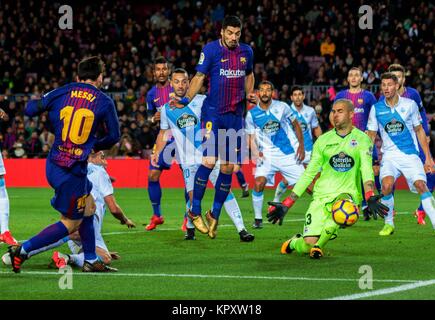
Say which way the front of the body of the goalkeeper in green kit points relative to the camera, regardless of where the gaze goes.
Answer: toward the camera

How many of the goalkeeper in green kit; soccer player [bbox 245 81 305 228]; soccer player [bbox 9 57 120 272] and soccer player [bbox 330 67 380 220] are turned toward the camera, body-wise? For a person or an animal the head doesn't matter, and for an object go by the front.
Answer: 3

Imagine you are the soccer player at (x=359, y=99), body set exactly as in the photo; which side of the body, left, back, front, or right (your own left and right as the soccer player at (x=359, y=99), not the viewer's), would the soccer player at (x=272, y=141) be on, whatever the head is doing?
right

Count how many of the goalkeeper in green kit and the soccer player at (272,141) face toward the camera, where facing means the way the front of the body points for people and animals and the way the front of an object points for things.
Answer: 2

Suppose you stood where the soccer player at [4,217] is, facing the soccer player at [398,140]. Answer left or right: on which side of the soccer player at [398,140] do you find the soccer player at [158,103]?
left

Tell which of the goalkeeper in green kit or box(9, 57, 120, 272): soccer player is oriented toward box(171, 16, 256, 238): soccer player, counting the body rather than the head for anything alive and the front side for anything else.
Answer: box(9, 57, 120, 272): soccer player

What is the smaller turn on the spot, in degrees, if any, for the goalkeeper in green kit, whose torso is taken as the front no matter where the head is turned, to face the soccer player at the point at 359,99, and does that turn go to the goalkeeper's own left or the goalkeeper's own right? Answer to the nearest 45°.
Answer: approximately 180°

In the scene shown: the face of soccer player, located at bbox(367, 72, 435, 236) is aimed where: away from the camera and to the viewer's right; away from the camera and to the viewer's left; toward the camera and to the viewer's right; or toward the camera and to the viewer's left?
toward the camera and to the viewer's left

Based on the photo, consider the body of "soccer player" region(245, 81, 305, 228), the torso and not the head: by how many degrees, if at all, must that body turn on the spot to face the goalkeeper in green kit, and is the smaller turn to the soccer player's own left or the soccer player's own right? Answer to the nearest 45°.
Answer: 0° — they already face them

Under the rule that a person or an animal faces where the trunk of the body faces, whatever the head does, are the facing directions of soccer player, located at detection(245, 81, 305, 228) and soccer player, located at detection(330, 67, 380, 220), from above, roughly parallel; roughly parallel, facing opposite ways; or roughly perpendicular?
roughly parallel

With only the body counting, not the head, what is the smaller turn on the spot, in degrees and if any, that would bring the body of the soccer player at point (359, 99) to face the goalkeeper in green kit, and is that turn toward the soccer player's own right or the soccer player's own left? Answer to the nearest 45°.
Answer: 0° — they already face them

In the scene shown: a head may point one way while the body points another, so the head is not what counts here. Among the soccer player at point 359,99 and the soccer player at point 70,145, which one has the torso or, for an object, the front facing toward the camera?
the soccer player at point 359,99

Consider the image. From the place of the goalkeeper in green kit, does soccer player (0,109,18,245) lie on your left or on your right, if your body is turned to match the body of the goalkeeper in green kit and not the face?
on your right

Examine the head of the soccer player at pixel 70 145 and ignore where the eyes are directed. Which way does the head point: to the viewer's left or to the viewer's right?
to the viewer's right

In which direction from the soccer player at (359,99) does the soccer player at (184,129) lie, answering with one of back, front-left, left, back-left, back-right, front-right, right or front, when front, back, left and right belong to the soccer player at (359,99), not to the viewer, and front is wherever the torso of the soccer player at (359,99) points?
front-right

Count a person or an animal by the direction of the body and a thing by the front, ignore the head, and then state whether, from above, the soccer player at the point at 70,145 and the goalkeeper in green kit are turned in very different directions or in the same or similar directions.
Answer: very different directions

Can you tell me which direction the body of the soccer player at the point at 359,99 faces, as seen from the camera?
toward the camera

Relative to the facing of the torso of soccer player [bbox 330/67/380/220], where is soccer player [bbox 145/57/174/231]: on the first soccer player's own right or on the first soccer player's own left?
on the first soccer player's own right
